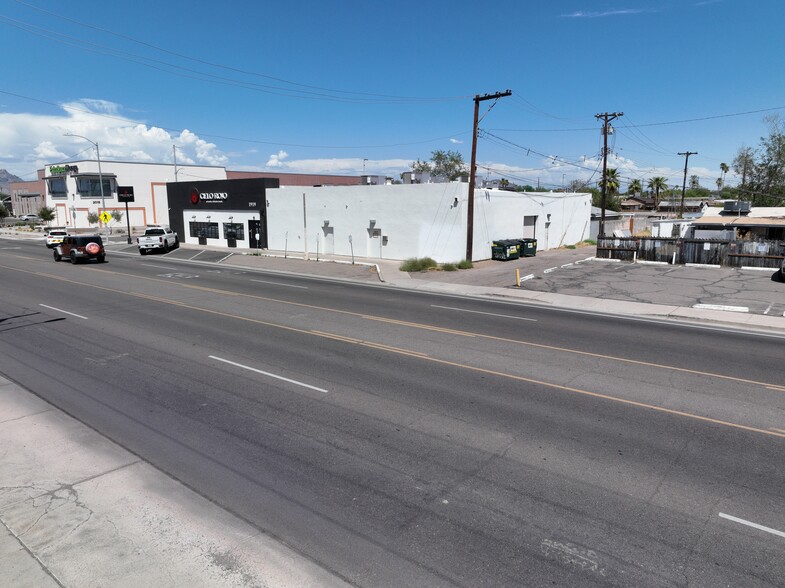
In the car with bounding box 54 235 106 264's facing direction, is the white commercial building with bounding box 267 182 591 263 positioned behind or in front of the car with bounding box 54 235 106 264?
behind

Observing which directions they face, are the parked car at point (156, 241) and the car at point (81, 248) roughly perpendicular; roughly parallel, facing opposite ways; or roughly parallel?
roughly perpendicular

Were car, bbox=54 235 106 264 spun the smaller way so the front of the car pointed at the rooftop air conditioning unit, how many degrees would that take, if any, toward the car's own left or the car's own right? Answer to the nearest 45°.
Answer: approximately 180°

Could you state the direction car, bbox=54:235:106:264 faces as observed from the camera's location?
facing away from the viewer and to the left of the viewer

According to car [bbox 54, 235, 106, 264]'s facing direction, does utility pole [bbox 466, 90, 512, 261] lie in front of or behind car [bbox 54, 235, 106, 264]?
behind

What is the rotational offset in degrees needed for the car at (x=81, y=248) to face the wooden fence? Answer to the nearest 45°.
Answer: approximately 180°

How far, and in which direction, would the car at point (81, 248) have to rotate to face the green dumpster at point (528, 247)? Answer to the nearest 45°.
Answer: approximately 180°

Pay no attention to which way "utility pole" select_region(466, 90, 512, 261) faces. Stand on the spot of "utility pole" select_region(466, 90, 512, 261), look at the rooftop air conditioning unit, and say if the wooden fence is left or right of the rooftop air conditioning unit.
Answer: right
